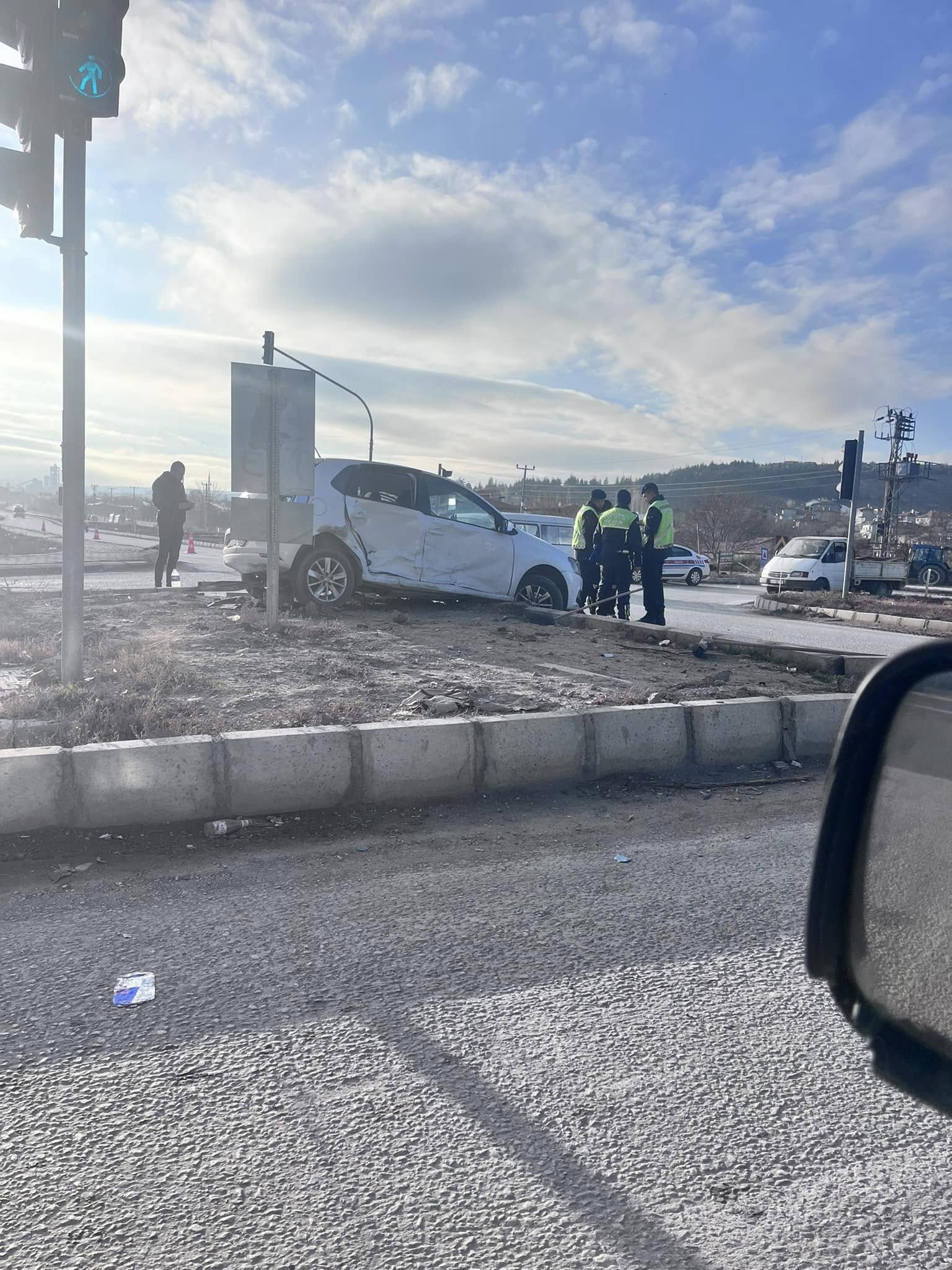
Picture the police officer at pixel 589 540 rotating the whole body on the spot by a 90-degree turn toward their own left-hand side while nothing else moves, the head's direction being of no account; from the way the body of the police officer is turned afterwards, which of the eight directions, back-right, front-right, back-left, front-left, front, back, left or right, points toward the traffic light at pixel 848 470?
front-right

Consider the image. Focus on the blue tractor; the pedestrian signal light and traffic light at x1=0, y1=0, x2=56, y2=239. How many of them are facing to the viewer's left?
2

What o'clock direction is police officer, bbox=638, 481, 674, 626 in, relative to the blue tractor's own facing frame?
The police officer is roughly at 9 o'clock from the blue tractor.

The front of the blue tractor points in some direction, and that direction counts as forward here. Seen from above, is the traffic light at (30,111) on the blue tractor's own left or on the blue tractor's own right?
on the blue tractor's own left

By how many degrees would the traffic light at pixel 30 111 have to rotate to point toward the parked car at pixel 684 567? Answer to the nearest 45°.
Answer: approximately 135° to its right

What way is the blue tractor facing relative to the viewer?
to the viewer's left

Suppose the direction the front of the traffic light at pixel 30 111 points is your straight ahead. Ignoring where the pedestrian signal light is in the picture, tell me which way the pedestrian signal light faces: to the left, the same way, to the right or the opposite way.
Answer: to the left

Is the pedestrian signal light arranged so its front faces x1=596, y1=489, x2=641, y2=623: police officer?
no

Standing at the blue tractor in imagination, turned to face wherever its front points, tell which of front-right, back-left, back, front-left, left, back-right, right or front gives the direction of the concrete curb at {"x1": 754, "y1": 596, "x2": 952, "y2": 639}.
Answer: left

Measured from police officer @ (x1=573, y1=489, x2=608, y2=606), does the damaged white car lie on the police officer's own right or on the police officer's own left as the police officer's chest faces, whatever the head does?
on the police officer's own right

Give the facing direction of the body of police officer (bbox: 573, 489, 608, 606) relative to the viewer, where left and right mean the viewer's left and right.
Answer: facing to the right of the viewer

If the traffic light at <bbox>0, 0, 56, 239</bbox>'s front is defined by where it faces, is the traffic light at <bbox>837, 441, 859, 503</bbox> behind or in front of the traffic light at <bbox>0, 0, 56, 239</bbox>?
behind

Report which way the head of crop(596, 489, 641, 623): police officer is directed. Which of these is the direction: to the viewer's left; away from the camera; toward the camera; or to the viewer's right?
away from the camera

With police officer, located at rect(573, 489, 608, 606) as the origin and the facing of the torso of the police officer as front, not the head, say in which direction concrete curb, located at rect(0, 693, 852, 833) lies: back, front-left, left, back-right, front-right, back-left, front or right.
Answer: right
